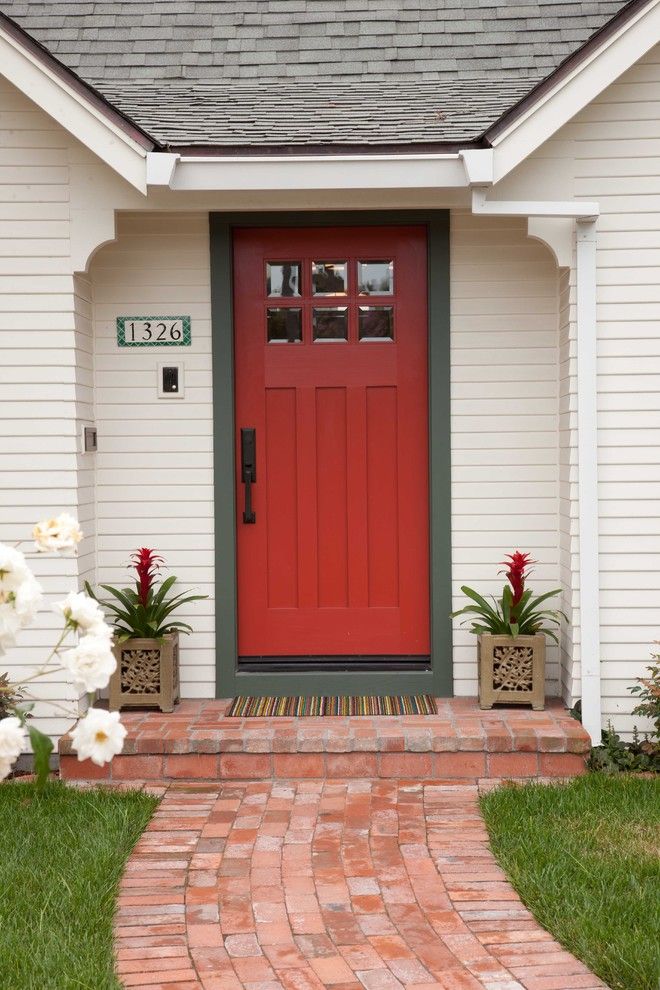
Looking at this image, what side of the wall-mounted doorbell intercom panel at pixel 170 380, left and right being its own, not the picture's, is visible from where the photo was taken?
front

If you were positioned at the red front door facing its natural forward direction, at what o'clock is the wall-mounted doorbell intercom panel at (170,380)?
The wall-mounted doorbell intercom panel is roughly at 3 o'clock from the red front door.

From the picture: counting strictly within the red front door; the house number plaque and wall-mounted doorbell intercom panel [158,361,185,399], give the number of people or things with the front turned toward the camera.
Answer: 3

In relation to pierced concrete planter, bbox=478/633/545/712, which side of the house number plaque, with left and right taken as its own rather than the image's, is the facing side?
left

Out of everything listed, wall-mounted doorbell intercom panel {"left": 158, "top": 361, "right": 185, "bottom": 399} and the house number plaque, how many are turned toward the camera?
2

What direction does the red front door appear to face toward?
toward the camera
